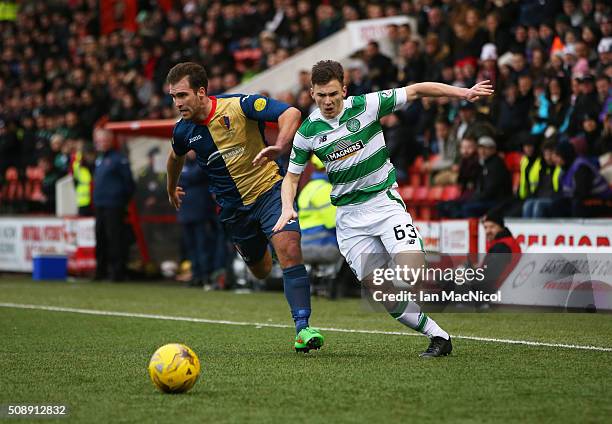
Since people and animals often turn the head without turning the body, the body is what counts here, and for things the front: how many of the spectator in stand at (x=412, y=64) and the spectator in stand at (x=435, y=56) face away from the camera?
0

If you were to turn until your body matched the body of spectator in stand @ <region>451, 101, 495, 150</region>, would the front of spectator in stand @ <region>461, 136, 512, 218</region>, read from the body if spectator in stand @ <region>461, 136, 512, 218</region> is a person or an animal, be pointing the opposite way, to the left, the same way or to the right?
the same way

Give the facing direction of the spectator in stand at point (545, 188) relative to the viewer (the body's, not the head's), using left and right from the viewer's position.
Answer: facing the viewer and to the left of the viewer

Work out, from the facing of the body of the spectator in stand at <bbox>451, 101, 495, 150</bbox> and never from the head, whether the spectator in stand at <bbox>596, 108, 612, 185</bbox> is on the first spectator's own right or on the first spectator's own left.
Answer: on the first spectator's own left

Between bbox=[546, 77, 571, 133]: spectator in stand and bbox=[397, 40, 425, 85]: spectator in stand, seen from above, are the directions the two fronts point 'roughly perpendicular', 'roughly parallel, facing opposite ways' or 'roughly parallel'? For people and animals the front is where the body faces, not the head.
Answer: roughly parallel

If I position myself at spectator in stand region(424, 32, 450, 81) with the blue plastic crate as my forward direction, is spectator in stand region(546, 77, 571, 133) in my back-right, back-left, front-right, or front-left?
back-left

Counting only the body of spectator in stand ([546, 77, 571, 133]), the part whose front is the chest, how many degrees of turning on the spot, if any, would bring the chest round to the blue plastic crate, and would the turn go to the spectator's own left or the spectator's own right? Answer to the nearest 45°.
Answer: approximately 45° to the spectator's own right

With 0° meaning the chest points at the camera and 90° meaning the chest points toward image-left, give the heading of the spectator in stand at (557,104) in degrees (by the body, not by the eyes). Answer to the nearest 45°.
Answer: approximately 45°

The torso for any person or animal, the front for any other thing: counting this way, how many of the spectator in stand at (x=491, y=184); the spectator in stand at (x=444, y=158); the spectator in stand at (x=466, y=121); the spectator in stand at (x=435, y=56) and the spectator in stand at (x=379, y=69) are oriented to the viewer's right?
0

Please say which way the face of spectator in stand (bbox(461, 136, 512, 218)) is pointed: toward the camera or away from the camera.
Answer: toward the camera

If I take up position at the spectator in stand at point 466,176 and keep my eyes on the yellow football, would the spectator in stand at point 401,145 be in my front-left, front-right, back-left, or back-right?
back-right

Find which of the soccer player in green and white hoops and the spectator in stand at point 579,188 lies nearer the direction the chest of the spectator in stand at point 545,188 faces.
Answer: the soccer player in green and white hoops

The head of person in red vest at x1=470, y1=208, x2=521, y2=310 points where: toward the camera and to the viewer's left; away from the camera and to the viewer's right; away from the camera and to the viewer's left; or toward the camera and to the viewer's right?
toward the camera and to the viewer's left

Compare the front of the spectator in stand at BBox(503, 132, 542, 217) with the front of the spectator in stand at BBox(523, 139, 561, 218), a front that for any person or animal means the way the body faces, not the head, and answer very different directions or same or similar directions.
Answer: same or similar directions

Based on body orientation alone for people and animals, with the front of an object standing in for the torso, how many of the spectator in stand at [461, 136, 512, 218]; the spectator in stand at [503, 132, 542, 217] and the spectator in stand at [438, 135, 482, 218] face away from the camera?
0
